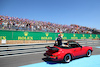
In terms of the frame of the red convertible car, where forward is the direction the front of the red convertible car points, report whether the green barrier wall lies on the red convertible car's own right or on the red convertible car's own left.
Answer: on the red convertible car's own left

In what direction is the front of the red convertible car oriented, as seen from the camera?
facing away from the viewer and to the right of the viewer
